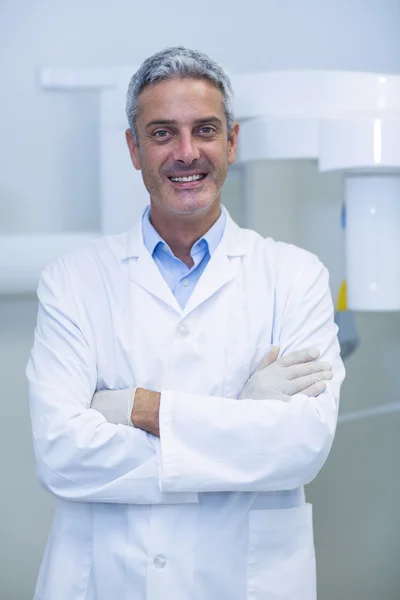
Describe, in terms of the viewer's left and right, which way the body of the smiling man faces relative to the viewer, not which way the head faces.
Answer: facing the viewer
